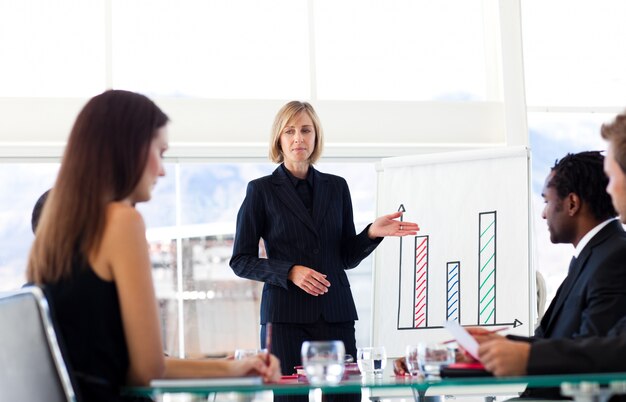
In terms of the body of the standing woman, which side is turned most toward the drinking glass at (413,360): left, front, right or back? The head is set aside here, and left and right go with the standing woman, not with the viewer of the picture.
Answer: front

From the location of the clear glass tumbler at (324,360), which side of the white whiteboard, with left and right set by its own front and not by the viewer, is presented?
front

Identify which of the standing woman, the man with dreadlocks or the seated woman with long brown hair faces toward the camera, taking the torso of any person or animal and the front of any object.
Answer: the standing woman

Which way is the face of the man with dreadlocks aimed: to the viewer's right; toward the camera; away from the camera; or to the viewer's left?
to the viewer's left

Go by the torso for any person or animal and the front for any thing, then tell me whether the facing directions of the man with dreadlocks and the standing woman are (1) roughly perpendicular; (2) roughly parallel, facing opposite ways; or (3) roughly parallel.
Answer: roughly perpendicular

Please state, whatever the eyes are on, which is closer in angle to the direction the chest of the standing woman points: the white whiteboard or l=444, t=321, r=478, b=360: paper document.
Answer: the paper document

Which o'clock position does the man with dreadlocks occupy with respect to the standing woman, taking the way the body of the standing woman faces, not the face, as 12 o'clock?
The man with dreadlocks is roughly at 11 o'clock from the standing woman.

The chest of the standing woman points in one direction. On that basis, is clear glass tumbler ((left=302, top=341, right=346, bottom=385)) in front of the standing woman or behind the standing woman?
in front

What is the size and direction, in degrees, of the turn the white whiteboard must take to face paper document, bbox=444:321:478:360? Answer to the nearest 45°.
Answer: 0° — it already faces it

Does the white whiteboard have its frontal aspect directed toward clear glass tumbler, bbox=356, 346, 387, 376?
yes

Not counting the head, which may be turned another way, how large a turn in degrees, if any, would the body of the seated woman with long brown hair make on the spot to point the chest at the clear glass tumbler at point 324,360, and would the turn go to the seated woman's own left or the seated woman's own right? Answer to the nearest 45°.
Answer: approximately 45° to the seated woman's own right

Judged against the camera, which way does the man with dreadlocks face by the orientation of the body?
to the viewer's left
